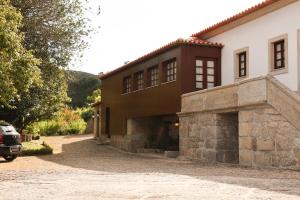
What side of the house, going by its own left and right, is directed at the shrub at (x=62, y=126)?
right

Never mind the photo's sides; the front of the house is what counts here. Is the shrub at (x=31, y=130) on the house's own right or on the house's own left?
on the house's own right

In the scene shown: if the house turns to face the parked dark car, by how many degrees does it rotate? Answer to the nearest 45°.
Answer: approximately 45° to its right

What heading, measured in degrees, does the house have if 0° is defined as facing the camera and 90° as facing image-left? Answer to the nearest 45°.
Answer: approximately 45°

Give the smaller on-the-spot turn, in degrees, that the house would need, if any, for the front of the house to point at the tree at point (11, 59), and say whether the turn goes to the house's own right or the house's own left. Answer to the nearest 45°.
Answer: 0° — it already faces it
